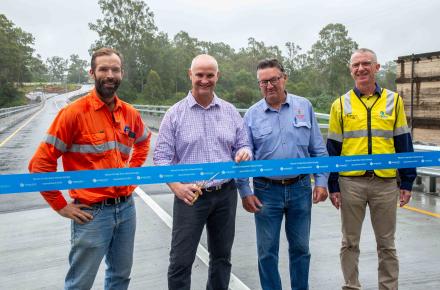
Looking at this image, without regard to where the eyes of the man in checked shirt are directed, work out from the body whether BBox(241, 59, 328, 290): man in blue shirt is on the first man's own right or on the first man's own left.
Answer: on the first man's own left

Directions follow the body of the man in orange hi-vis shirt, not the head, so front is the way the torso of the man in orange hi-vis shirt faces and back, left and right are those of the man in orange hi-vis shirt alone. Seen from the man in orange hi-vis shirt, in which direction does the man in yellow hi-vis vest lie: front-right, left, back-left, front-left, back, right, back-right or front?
front-left

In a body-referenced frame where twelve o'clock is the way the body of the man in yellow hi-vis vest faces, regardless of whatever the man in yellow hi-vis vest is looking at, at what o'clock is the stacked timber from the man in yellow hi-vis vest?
The stacked timber is roughly at 6 o'clock from the man in yellow hi-vis vest.

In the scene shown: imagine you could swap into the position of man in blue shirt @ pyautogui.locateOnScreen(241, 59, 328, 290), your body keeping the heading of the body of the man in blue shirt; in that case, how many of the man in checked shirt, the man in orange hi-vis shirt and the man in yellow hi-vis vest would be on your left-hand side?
1
